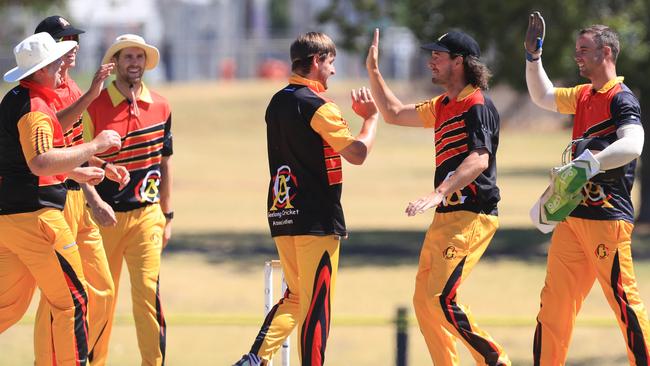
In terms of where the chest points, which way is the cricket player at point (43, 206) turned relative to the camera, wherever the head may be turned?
to the viewer's right

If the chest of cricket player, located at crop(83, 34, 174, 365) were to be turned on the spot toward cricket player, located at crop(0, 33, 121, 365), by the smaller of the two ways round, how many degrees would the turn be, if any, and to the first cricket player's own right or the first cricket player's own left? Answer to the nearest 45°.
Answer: approximately 45° to the first cricket player's own right

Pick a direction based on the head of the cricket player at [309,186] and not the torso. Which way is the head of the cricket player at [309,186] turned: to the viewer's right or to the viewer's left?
to the viewer's right

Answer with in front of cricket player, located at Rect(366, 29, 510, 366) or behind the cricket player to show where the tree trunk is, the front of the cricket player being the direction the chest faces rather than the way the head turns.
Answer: behind

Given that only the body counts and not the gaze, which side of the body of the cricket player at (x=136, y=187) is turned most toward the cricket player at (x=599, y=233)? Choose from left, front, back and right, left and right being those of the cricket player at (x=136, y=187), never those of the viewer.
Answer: left

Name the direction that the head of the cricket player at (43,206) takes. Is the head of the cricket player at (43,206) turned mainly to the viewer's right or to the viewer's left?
to the viewer's right

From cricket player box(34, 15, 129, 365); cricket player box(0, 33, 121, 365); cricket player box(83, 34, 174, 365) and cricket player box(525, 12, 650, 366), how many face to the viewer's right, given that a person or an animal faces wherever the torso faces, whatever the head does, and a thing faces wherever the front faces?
2

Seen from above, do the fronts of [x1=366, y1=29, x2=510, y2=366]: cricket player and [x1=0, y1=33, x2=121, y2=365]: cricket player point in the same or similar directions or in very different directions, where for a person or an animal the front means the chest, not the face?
very different directions

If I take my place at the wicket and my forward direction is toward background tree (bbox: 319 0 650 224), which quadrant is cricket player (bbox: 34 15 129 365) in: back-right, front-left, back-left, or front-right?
back-left

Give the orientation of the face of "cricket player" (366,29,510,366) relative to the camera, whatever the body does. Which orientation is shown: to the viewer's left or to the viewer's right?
to the viewer's left

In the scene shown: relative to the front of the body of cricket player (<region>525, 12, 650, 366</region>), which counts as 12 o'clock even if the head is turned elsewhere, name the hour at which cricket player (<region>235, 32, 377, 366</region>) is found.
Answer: cricket player (<region>235, 32, 377, 366</region>) is roughly at 1 o'clock from cricket player (<region>525, 12, 650, 366</region>).

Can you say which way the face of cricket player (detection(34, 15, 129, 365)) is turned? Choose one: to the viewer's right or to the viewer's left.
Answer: to the viewer's right

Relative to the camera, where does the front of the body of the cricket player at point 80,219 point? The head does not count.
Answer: to the viewer's right
